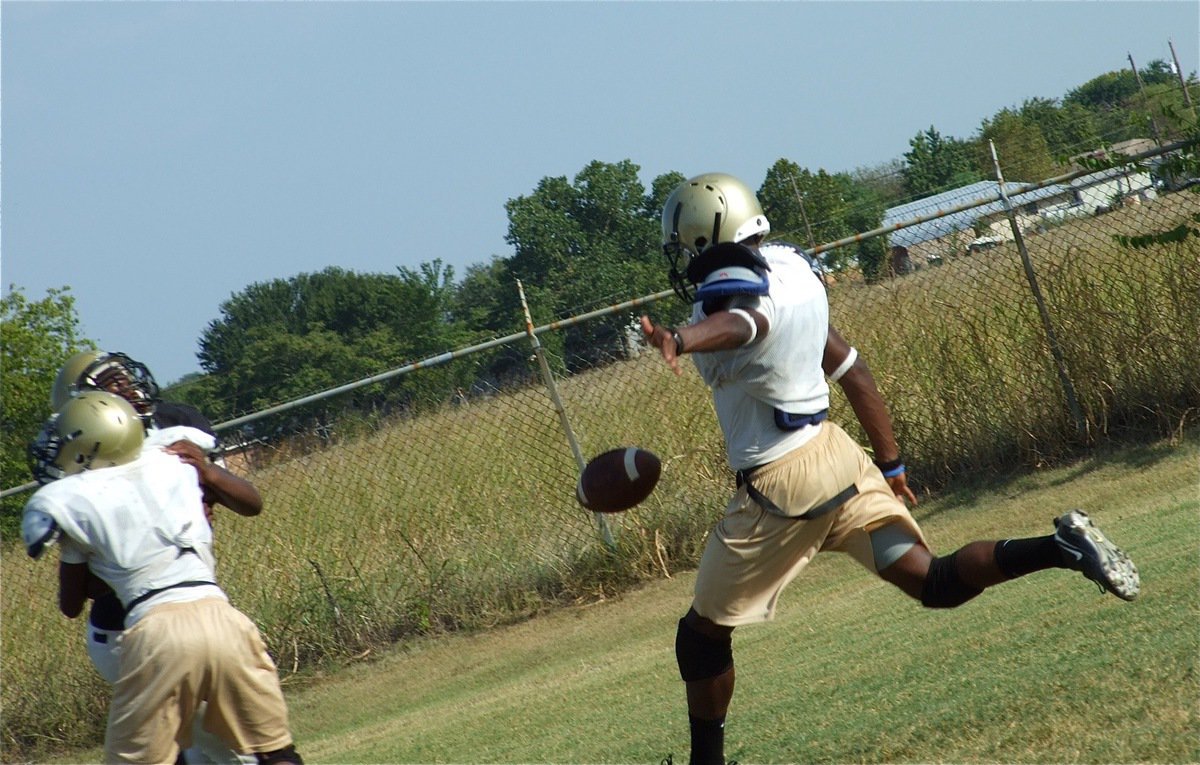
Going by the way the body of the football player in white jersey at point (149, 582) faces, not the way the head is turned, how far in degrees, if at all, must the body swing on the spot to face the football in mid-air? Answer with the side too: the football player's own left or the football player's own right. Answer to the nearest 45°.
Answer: approximately 135° to the football player's own right

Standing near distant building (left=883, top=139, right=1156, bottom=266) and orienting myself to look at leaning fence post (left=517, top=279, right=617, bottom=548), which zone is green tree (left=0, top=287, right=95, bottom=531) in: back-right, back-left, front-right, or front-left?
front-right

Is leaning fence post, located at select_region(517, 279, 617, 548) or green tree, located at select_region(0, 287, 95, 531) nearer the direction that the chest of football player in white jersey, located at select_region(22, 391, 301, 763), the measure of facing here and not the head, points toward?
the green tree

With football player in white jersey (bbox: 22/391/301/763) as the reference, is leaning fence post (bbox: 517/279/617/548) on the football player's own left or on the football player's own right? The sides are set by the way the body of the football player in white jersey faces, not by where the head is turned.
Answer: on the football player's own right

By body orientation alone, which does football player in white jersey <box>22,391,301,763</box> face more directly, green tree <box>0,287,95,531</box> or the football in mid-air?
the green tree

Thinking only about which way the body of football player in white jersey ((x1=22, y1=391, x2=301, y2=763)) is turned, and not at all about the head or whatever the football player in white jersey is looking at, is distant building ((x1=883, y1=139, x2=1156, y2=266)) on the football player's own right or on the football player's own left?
on the football player's own right

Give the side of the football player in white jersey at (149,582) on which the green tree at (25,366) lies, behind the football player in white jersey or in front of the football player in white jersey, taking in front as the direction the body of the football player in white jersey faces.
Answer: in front

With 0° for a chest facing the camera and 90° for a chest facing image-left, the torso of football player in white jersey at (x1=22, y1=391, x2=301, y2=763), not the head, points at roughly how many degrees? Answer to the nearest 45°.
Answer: approximately 135°

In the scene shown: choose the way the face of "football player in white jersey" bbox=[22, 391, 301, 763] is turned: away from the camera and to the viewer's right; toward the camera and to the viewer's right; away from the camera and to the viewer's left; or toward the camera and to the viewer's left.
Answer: away from the camera and to the viewer's left

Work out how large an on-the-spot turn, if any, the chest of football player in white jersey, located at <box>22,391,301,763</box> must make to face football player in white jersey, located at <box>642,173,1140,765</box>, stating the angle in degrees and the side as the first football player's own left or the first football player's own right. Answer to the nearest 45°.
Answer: approximately 135° to the first football player's own right

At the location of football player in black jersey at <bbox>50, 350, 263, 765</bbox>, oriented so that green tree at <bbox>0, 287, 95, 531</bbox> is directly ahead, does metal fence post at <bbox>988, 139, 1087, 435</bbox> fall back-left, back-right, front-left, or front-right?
front-right

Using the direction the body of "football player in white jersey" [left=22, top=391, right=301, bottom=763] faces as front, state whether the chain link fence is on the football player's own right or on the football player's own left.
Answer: on the football player's own right
